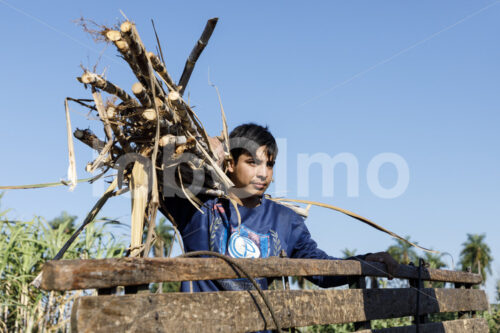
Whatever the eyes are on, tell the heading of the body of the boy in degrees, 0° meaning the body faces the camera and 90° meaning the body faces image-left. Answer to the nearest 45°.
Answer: approximately 0°
